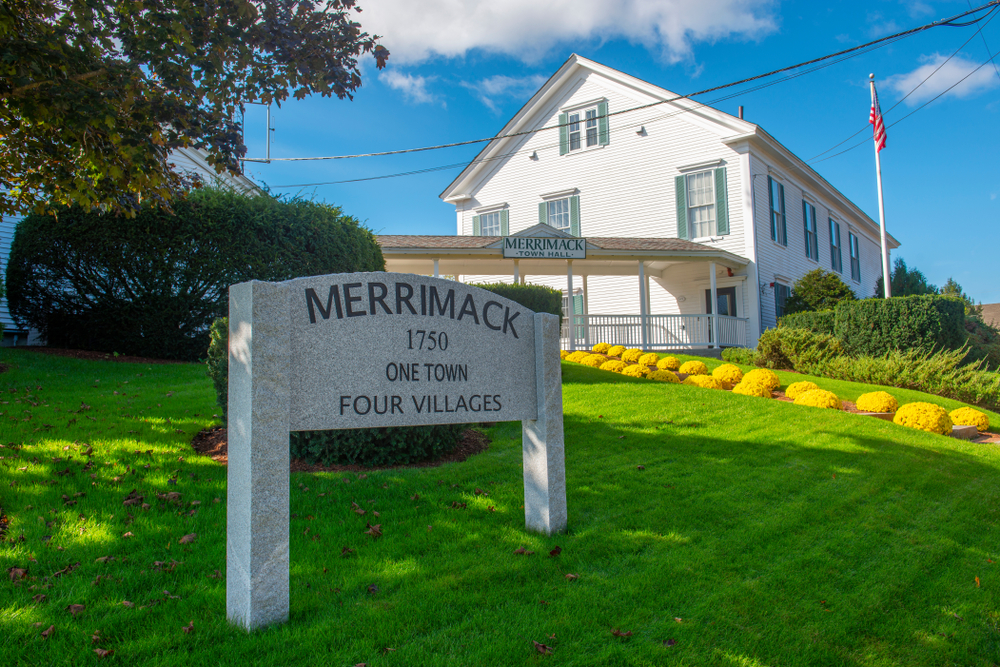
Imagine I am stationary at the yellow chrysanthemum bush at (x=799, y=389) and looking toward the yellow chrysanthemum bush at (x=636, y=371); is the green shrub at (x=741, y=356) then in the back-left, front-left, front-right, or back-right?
front-right

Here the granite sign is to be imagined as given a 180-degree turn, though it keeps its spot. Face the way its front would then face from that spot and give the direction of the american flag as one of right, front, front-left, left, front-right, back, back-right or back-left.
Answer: right

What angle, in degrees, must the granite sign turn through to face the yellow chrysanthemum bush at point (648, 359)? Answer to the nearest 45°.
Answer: approximately 90° to its left

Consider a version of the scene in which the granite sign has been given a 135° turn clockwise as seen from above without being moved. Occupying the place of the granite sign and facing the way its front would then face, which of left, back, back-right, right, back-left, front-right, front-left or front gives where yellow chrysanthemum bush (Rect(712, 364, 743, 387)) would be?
back-right

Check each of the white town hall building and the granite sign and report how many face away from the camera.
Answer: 0

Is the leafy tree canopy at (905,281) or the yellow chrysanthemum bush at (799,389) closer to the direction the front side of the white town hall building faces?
the yellow chrysanthemum bush

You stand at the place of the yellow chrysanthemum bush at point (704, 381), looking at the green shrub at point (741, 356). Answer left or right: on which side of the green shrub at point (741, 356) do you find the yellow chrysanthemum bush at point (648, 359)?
left

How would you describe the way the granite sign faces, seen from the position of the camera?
facing the viewer and to the right of the viewer

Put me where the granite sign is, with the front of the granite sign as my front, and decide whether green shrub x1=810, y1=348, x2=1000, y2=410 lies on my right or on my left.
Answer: on my left

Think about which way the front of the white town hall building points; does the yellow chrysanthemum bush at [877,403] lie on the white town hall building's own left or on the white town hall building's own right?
on the white town hall building's own left

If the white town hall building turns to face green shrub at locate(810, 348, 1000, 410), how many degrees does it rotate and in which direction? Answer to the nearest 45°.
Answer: approximately 90° to its left

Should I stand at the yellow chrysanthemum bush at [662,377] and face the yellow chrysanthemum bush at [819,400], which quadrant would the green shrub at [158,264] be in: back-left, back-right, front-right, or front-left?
back-right

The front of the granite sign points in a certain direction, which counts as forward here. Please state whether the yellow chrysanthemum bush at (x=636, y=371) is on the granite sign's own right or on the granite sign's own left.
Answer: on the granite sign's own left

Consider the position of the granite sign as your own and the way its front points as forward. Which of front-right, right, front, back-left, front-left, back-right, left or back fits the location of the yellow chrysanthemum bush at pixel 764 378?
left

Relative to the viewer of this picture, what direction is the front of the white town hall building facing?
facing the viewer and to the left of the viewer

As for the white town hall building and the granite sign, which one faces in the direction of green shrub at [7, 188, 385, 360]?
the white town hall building
